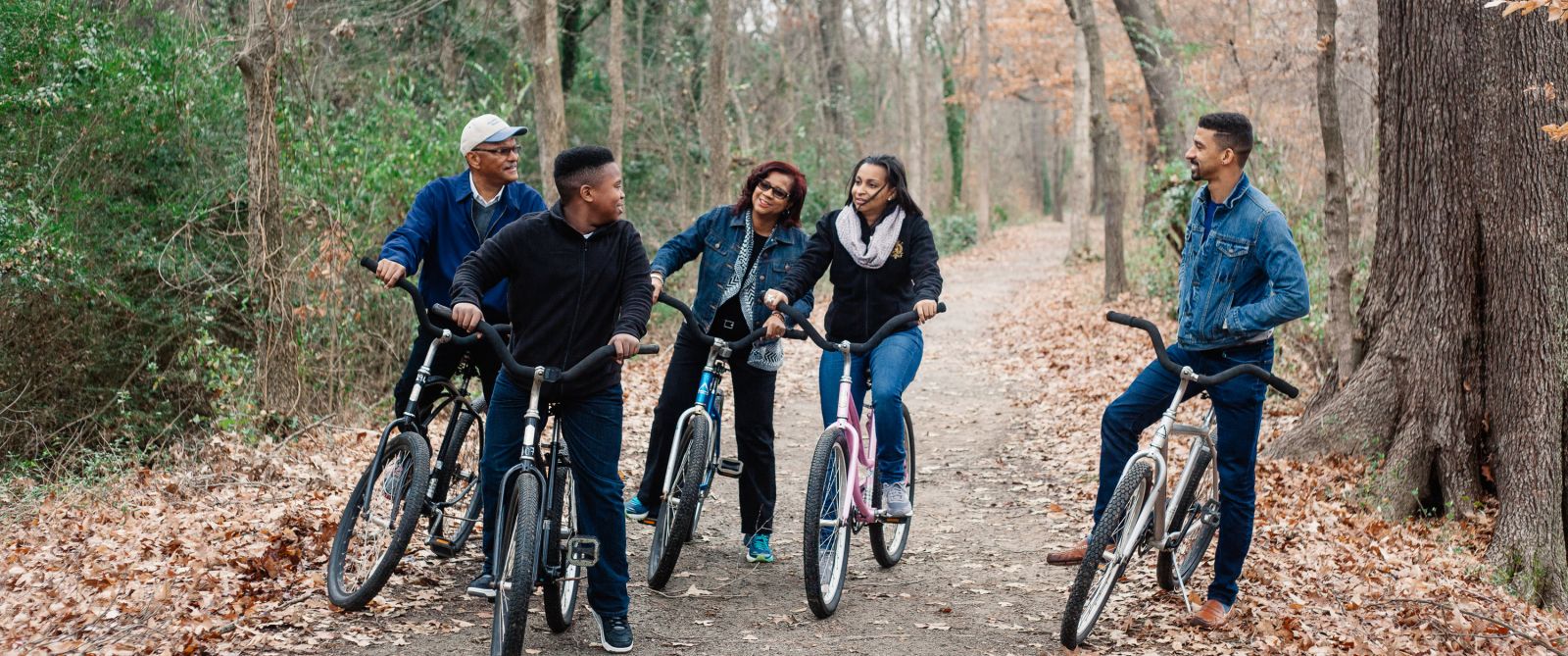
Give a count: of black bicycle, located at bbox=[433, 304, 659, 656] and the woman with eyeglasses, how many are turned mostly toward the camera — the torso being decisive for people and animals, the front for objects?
2

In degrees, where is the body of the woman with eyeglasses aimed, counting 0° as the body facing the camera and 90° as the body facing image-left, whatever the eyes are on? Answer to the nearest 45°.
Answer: approximately 0°

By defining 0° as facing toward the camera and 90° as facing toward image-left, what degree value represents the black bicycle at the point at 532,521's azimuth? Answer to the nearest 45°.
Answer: approximately 0°

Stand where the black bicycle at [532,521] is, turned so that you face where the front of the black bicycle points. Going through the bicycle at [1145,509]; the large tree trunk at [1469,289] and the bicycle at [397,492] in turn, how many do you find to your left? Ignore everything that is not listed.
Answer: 2

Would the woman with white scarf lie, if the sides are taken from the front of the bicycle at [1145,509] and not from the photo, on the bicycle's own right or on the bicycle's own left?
on the bicycle's own right

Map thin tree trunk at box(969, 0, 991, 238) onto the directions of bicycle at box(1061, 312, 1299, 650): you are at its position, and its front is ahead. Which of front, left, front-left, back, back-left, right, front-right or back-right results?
back-right

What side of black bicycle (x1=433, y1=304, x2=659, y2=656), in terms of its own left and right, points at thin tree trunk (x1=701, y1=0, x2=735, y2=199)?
back

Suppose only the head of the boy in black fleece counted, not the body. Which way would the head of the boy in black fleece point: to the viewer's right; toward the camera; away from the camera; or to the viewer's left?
to the viewer's right

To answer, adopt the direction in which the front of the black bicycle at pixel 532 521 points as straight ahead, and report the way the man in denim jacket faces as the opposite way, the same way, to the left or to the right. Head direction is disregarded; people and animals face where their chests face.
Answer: to the right

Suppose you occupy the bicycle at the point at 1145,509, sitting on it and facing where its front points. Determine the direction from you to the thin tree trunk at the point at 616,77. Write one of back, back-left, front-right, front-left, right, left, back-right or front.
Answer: right

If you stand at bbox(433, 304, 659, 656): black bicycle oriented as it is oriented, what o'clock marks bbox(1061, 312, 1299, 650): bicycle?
The bicycle is roughly at 9 o'clock from the black bicycle.

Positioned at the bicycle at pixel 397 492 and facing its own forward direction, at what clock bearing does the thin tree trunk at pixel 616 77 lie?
The thin tree trunk is roughly at 5 o'clock from the bicycle.

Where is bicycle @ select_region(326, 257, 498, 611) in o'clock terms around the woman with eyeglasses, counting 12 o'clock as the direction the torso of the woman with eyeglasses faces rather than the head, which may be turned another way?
The bicycle is roughly at 2 o'clock from the woman with eyeglasses.
